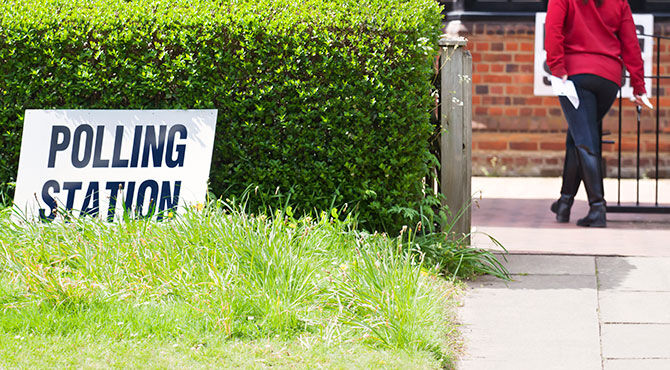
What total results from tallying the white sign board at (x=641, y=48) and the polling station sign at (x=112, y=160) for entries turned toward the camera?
2

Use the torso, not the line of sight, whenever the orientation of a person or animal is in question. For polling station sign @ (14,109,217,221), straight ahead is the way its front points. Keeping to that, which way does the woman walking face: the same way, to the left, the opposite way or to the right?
the opposite way

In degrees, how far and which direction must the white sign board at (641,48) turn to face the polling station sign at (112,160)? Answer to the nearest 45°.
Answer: approximately 45° to its right

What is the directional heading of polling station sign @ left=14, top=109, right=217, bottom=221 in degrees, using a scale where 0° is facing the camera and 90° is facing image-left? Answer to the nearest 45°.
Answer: approximately 0°

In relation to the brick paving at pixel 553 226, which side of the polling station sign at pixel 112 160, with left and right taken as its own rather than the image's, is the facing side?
left

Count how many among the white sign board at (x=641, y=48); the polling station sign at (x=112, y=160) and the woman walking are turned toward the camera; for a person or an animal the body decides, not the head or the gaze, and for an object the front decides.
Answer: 2

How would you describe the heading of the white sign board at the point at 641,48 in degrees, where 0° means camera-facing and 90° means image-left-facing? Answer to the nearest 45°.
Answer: approximately 0°

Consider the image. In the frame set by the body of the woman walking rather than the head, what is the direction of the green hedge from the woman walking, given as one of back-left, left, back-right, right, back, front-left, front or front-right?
left

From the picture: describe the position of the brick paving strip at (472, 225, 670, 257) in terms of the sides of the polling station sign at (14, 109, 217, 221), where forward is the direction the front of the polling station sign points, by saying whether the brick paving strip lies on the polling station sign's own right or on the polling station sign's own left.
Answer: on the polling station sign's own left

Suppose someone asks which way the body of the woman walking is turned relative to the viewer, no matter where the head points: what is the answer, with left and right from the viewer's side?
facing away from the viewer and to the left of the viewer

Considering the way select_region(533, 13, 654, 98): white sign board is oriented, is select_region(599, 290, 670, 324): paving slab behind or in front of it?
in front
